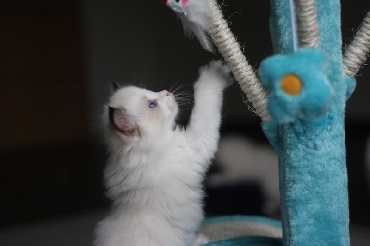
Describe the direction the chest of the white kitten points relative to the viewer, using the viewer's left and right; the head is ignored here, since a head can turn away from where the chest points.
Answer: facing to the right of the viewer

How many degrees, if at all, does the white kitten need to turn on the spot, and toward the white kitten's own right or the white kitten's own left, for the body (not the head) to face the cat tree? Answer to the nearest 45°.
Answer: approximately 45° to the white kitten's own right
